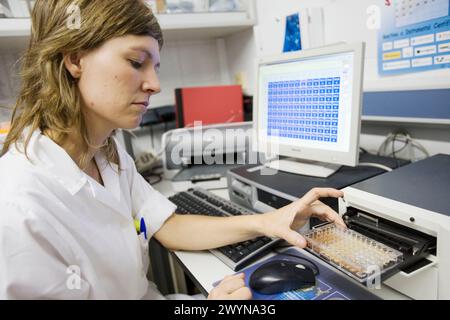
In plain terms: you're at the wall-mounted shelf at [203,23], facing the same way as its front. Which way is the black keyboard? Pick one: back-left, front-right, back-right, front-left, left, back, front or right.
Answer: front

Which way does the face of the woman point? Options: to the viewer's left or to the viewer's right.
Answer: to the viewer's right

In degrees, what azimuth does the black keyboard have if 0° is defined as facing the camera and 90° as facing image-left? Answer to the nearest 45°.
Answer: approximately 45°

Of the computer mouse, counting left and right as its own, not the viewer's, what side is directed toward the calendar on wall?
front

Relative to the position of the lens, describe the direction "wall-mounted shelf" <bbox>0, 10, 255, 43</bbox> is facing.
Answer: facing the viewer

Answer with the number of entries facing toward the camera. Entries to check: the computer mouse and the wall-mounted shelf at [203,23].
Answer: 1

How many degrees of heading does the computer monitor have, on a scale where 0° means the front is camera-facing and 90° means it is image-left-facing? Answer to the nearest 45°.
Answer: approximately 45°

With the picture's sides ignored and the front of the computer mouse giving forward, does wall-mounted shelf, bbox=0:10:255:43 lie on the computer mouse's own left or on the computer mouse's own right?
on the computer mouse's own left

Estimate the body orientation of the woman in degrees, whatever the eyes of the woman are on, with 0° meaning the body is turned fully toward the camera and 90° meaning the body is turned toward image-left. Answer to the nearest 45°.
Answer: approximately 315°

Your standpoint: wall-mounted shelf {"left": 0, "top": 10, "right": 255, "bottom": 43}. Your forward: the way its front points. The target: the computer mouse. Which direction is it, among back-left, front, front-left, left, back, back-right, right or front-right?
front

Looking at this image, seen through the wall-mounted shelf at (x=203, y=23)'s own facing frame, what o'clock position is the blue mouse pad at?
The blue mouse pad is roughly at 12 o'clock from the wall-mounted shelf.

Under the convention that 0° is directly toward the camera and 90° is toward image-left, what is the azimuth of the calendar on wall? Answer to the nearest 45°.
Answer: approximately 45°
